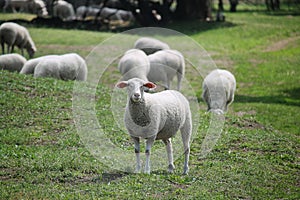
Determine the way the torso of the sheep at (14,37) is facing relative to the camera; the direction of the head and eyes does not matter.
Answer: to the viewer's right

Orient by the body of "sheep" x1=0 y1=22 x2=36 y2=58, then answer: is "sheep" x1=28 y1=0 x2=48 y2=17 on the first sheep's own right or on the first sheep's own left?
on the first sheep's own left

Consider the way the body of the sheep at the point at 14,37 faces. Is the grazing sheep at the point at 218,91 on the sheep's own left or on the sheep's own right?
on the sheep's own right

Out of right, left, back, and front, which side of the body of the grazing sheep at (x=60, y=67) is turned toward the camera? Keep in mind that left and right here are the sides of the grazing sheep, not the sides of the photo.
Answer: left

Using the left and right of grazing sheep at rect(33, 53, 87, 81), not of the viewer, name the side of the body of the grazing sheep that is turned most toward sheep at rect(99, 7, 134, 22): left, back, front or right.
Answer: right

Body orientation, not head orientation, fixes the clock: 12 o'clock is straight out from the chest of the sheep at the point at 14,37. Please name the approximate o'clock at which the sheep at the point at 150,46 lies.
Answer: the sheep at the point at 150,46 is roughly at 1 o'clock from the sheep at the point at 14,37.

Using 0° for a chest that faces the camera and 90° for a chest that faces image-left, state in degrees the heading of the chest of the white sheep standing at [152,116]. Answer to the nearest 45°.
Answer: approximately 45°

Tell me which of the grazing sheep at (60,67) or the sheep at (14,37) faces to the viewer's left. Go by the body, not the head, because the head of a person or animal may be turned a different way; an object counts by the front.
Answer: the grazing sheep

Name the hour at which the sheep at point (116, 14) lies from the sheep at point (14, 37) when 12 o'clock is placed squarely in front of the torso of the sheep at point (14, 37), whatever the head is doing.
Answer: the sheep at point (116, 14) is roughly at 10 o'clock from the sheep at point (14, 37).

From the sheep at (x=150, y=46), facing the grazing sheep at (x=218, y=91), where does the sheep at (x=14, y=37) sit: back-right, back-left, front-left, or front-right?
back-right
